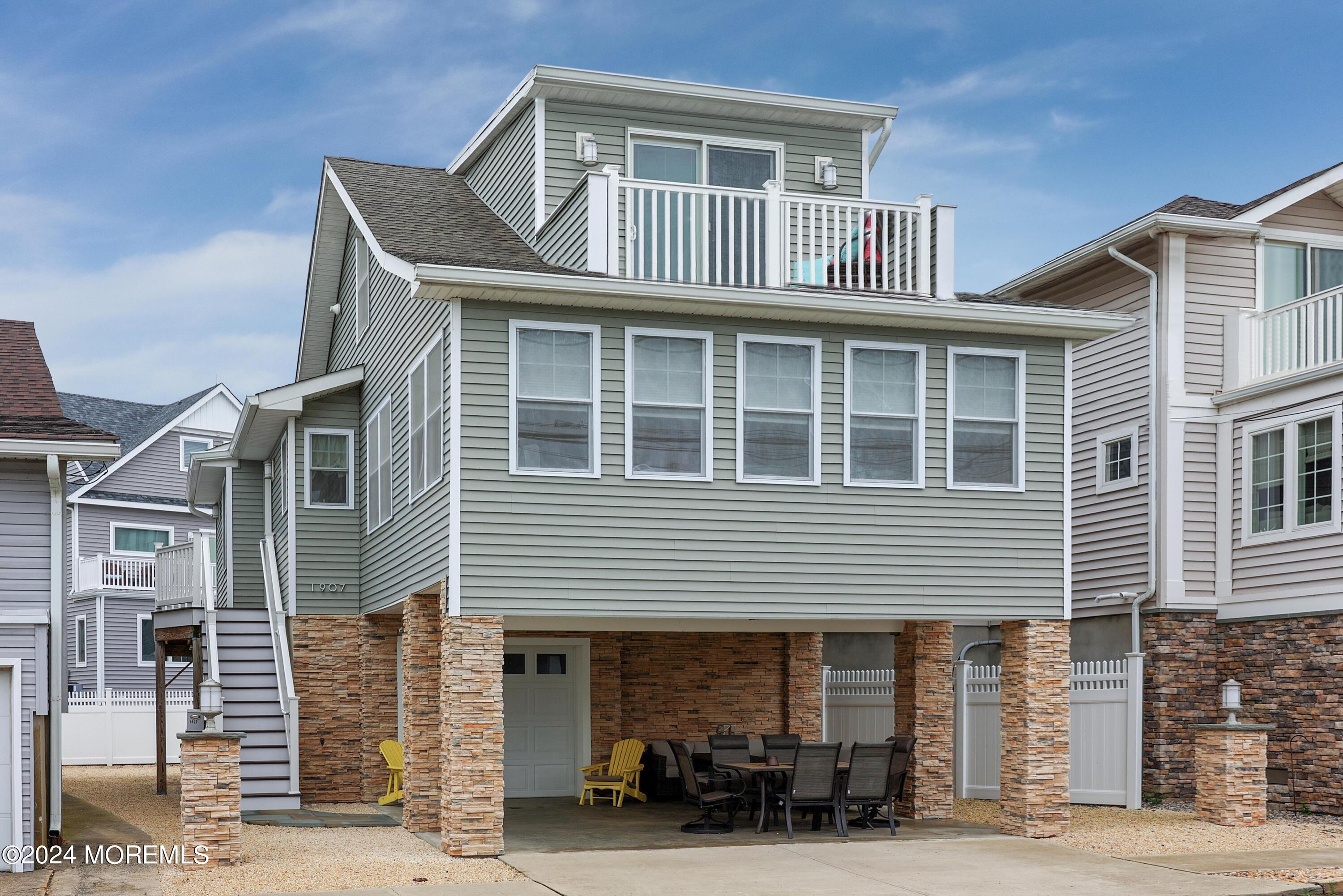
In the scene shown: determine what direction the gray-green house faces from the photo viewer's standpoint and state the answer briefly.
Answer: facing the viewer

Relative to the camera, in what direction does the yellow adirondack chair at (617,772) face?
facing the viewer and to the left of the viewer

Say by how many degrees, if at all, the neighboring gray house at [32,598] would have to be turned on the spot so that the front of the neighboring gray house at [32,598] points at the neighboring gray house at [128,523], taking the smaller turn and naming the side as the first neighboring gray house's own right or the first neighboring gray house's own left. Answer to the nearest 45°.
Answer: approximately 180°

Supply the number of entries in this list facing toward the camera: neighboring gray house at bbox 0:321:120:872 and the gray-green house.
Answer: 2

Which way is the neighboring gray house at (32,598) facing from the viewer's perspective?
toward the camera
